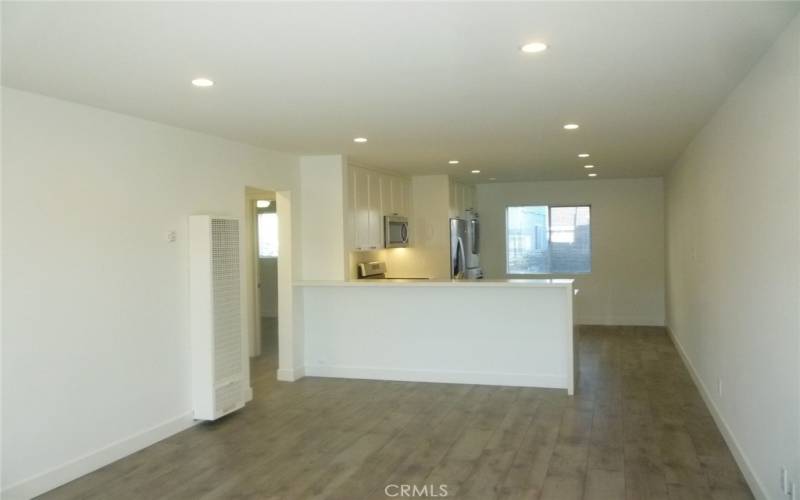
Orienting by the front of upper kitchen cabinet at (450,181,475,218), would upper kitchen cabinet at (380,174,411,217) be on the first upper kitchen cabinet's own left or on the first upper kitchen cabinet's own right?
on the first upper kitchen cabinet's own right

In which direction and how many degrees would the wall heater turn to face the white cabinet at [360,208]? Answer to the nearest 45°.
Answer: approximately 90° to its left

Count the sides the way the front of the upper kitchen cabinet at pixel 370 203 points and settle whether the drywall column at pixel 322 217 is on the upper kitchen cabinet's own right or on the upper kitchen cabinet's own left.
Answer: on the upper kitchen cabinet's own right

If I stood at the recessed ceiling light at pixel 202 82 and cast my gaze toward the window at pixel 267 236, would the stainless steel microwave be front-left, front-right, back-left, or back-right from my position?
front-right

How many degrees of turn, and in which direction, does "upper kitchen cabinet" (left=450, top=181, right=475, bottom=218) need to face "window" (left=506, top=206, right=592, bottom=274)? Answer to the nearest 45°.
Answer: approximately 90° to its left

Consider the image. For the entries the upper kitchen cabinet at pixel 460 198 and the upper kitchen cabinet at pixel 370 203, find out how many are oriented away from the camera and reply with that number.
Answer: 0

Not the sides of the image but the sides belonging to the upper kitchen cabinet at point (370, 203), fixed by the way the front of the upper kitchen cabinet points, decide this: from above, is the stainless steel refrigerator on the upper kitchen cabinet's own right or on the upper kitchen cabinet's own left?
on the upper kitchen cabinet's own left

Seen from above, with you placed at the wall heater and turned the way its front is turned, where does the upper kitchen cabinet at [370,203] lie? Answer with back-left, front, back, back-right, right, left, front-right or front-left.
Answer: left

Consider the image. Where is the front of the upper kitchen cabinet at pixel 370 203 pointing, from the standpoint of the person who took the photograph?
facing the viewer and to the right of the viewer

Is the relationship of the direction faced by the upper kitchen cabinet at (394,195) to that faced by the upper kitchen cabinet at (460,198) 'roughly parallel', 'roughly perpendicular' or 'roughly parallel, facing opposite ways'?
roughly parallel

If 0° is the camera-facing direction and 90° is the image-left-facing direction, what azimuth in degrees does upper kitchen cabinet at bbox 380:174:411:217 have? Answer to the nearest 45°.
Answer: approximately 315°

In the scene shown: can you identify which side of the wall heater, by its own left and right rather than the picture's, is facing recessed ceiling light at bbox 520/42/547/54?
front
